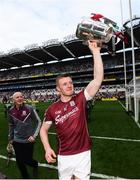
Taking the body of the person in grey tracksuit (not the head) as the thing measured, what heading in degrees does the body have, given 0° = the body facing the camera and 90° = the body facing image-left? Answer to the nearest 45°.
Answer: approximately 0°

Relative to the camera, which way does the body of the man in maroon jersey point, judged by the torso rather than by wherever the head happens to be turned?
toward the camera

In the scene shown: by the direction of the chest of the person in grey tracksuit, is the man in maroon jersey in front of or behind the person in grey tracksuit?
in front

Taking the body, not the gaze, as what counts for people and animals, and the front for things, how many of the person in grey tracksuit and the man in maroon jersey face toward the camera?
2

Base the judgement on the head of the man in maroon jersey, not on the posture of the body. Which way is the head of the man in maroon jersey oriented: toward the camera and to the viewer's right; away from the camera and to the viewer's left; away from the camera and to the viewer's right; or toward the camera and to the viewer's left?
toward the camera and to the viewer's right
